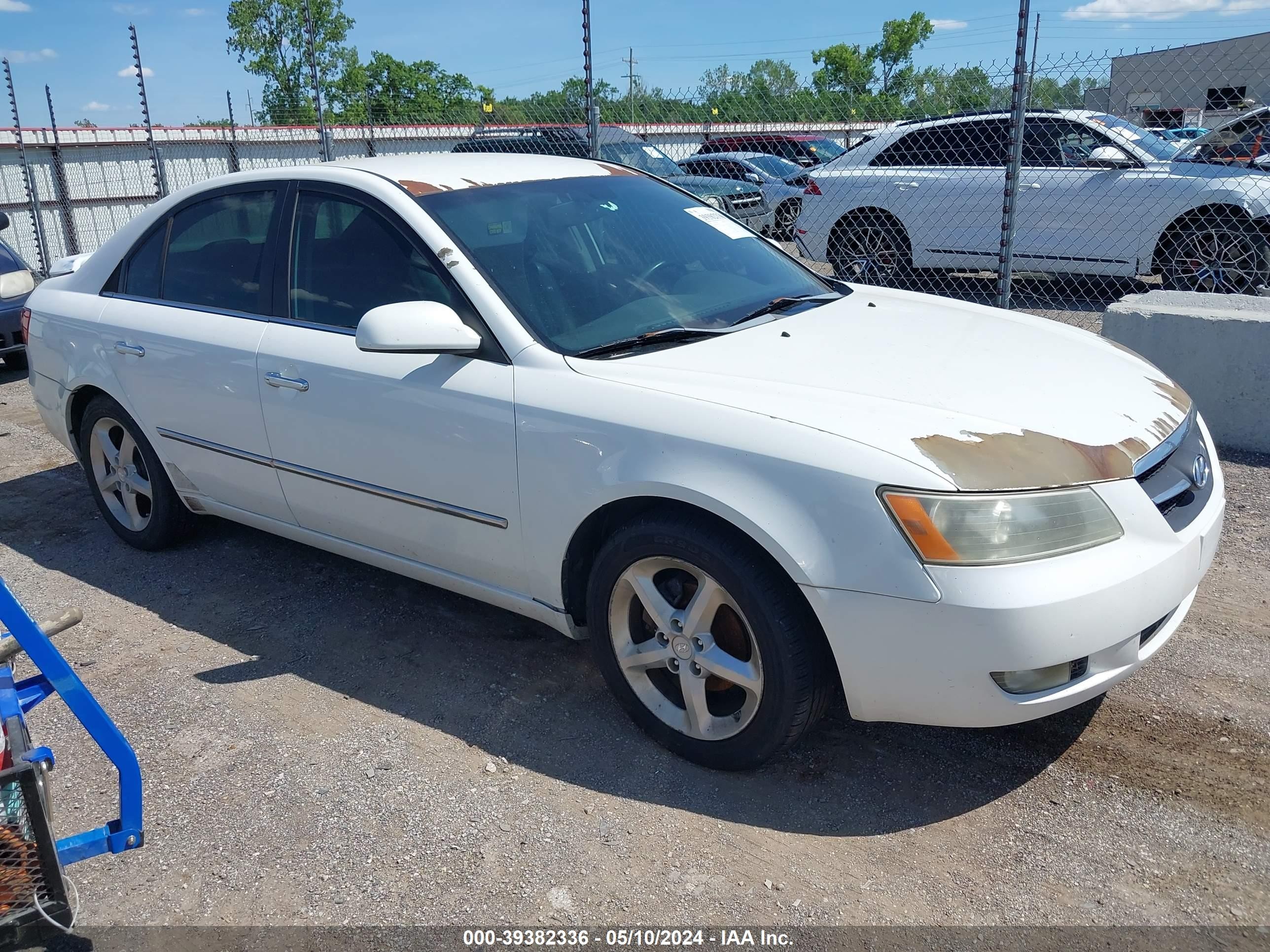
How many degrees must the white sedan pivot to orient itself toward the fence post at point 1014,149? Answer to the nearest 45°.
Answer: approximately 90° to its left

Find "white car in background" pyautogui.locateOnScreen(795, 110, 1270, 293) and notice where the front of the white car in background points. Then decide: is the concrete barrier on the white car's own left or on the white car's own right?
on the white car's own right

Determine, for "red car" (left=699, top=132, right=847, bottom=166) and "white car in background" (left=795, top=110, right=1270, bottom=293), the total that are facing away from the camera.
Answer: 0

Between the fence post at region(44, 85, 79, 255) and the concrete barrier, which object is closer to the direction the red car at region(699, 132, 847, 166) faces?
the concrete barrier

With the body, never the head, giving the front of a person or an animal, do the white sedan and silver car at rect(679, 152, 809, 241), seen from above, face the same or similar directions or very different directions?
same or similar directions

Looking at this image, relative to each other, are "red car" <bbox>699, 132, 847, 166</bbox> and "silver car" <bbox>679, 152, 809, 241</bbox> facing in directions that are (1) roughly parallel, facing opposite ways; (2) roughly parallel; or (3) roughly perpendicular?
roughly parallel

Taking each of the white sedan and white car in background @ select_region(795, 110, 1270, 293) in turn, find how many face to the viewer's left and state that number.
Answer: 0

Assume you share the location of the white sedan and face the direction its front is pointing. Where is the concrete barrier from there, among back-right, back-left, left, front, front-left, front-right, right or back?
left

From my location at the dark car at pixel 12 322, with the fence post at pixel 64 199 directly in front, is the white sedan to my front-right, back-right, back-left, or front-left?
back-right

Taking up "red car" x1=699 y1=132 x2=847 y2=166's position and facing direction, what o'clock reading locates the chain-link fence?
The chain-link fence is roughly at 3 o'clock from the red car.

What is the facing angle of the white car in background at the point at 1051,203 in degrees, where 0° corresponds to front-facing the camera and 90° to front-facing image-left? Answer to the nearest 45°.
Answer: approximately 270°

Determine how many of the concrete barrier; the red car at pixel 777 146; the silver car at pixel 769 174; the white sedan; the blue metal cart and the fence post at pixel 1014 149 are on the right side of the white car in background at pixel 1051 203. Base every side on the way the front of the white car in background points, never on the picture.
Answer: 4

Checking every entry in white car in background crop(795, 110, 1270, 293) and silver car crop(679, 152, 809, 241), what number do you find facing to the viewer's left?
0

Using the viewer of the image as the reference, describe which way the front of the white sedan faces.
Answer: facing the viewer and to the right of the viewer
